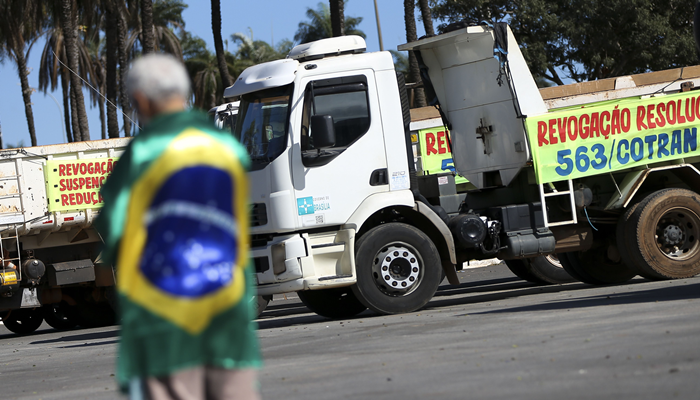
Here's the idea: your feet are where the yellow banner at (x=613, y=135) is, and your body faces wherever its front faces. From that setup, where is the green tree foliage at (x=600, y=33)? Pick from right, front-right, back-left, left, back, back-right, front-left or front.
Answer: back

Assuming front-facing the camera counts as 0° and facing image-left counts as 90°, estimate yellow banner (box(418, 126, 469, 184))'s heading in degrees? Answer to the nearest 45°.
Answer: approximately 0°

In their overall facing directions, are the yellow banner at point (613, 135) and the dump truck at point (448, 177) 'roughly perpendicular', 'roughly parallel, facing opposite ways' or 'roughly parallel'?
roughly perpendicular

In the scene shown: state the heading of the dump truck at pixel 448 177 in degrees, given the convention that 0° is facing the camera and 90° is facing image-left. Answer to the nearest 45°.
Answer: approximately 90°

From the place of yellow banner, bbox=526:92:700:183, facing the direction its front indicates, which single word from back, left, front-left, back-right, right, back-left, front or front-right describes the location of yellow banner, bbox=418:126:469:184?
back-right

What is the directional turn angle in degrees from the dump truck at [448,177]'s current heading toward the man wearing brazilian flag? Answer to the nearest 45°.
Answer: approximately 90° to its left

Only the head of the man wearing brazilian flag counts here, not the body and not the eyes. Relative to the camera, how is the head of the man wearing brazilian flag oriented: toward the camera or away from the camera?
away from the camera
